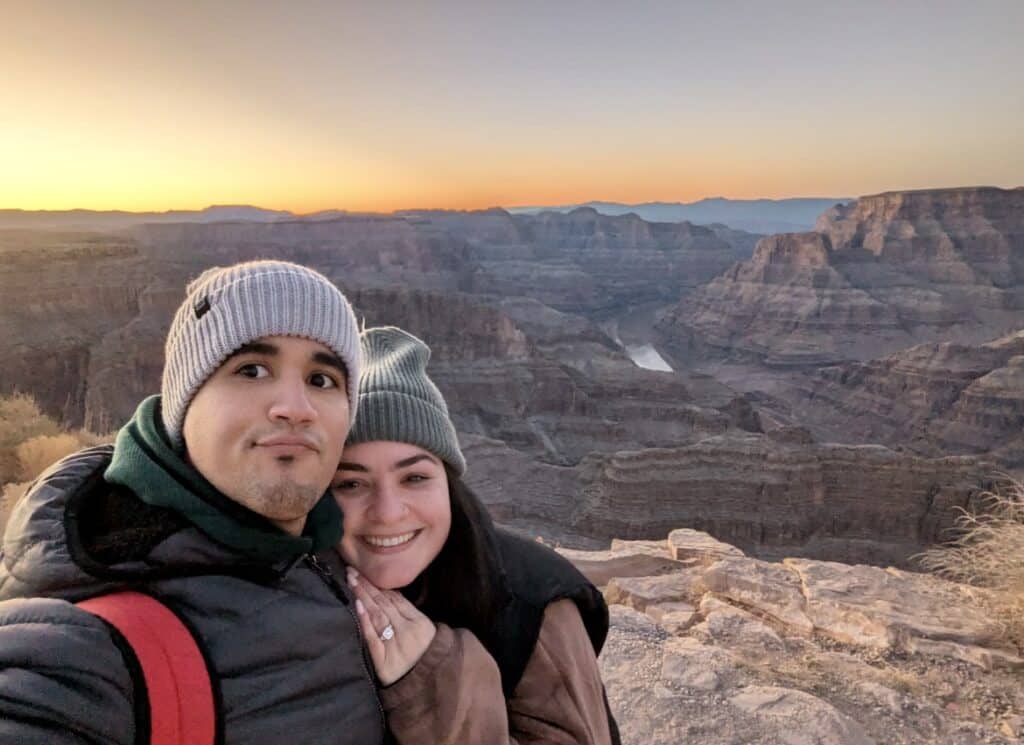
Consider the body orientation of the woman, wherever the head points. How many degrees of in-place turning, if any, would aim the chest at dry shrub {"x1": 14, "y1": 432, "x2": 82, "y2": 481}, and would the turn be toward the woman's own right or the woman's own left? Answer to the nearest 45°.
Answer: approximately 90° to the woman's own right

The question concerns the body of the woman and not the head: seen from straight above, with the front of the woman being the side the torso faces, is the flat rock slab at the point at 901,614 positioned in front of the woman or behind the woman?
behind

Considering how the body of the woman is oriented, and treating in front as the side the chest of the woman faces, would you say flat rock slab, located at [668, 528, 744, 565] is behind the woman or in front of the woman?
behind

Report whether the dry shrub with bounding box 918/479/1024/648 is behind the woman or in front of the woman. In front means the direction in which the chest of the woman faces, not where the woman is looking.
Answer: behind

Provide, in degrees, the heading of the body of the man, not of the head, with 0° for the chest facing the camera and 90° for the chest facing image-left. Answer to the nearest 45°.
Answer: approximately 315°

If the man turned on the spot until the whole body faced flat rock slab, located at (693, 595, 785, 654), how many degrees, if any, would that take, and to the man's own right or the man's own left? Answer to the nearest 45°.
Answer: approximately 90° to the man's own left
